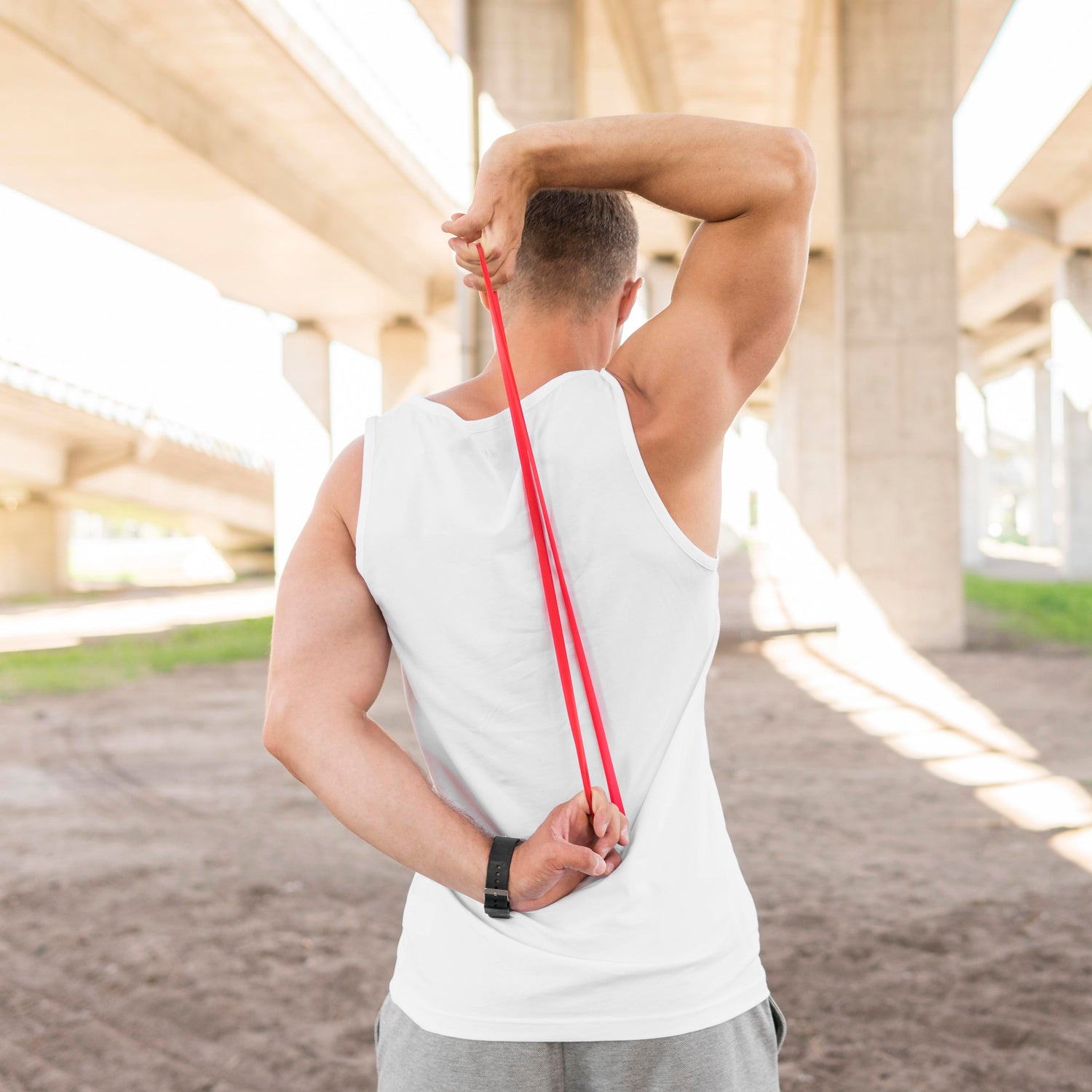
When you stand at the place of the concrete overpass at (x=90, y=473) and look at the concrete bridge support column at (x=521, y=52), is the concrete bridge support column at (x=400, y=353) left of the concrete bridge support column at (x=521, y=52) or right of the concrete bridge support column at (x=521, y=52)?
left

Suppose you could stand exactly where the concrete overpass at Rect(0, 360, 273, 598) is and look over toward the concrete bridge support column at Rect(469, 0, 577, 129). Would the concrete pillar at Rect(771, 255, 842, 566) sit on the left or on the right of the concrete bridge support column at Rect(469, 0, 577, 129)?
left

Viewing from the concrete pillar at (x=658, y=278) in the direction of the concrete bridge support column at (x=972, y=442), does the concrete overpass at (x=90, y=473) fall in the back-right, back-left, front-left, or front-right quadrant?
back-left

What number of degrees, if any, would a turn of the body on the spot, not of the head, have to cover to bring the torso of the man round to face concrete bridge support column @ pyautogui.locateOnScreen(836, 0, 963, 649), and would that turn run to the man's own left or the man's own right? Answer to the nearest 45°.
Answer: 0° — they already face it

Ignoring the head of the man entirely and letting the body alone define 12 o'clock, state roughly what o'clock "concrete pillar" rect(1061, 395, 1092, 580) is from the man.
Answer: The concrete pillar is roughly at 1 o'clock from the man.

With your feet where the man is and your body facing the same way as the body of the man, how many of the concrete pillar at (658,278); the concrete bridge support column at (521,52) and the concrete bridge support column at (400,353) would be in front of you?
3

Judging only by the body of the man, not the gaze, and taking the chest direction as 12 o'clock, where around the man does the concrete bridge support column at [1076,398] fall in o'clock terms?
The concrete bridge support column is roughly at 1 o'clock from the man.

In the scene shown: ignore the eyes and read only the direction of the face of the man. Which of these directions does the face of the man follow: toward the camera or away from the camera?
away from the camera

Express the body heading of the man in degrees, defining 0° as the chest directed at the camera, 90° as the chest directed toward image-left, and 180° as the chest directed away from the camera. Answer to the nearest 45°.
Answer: approximately 180°
